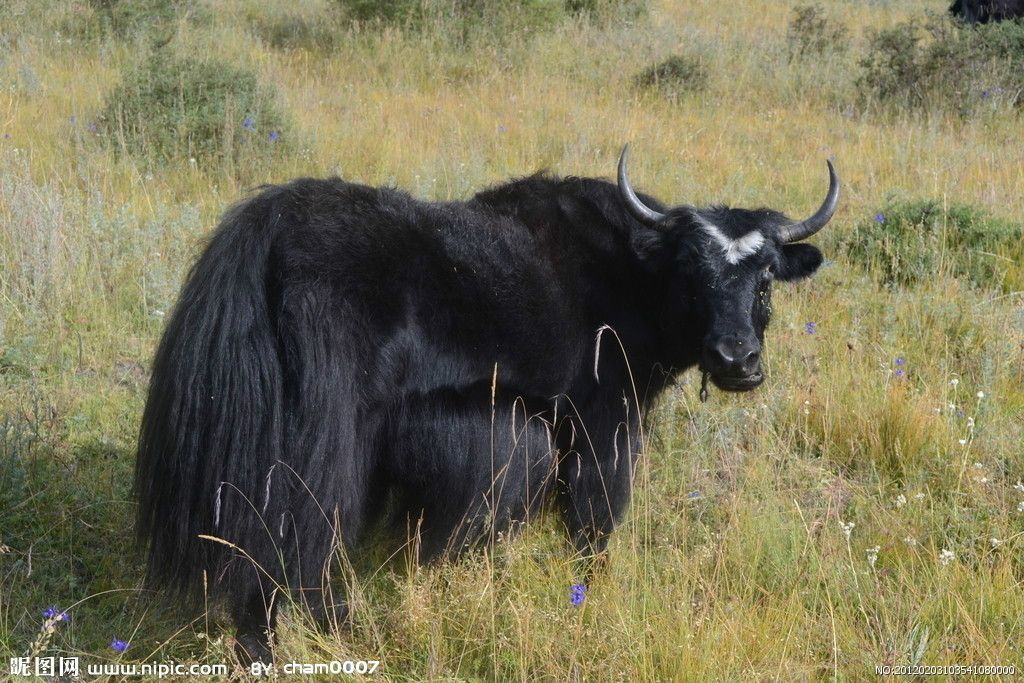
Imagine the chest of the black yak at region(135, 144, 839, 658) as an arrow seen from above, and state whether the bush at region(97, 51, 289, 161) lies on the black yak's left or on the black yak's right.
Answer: on the black yak's left

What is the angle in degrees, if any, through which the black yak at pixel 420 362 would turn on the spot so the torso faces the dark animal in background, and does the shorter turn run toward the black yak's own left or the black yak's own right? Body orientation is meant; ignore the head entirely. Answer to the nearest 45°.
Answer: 0° — it already faces it

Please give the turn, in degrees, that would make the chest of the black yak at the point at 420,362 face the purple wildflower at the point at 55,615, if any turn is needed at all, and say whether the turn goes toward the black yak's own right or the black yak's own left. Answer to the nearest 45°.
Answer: approximately 180°

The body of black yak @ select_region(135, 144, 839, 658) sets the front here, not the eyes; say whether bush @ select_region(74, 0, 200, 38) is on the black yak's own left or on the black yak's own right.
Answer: on the black yak's own left

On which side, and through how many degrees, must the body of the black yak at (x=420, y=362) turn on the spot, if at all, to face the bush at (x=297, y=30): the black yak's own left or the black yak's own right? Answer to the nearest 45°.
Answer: approximately 45° to the black yak's own left

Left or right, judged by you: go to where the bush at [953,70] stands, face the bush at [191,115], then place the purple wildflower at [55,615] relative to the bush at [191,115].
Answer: left

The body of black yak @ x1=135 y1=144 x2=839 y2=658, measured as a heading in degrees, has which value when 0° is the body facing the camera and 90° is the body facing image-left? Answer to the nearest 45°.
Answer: approximately 225°

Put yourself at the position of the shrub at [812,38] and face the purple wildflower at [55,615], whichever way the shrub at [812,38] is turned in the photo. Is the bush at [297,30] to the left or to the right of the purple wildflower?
right
